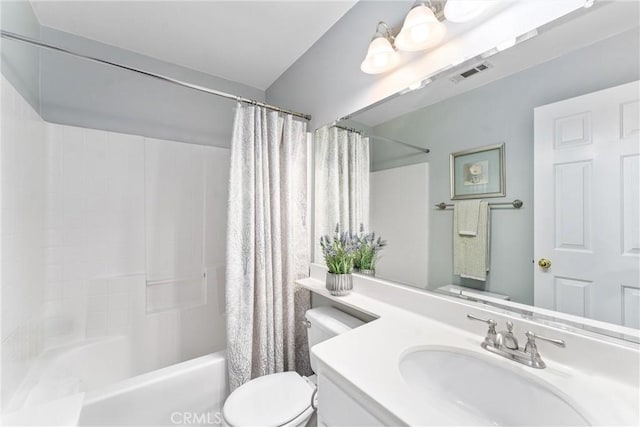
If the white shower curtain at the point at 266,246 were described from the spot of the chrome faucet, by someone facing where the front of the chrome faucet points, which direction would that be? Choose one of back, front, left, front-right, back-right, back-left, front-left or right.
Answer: front-right

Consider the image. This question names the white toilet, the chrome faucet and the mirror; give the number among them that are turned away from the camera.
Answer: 0

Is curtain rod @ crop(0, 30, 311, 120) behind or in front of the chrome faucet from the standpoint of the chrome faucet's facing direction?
in front

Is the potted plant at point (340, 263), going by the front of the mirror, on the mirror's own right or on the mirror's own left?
on the mirror's own right

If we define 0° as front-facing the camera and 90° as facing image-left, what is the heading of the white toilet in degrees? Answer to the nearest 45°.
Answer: approximately 45°

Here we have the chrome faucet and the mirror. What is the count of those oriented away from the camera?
0

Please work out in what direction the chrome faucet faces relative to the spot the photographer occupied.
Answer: facing the viewer and to the left of the viewer

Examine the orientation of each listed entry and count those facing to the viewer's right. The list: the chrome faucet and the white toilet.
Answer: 0

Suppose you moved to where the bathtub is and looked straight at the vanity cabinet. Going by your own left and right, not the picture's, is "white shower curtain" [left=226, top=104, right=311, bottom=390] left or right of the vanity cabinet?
left

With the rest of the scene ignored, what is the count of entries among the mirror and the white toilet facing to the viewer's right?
0
